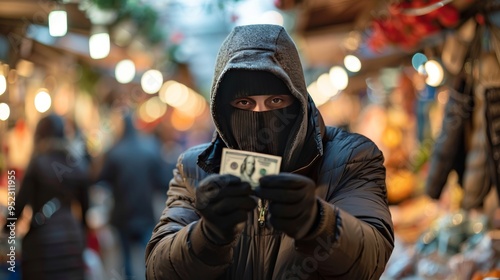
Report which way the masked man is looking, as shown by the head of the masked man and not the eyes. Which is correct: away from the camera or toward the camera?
toward the camera

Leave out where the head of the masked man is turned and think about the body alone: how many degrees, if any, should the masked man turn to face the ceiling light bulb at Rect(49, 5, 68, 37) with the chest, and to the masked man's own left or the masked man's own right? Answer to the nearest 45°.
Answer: approximately 135° to the masked man's own right

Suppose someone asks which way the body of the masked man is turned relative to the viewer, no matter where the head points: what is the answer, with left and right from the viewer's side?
facing the viewer

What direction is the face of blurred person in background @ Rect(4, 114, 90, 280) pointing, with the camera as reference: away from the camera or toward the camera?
away from the camera

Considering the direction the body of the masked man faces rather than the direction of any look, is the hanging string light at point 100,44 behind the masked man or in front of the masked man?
behind
